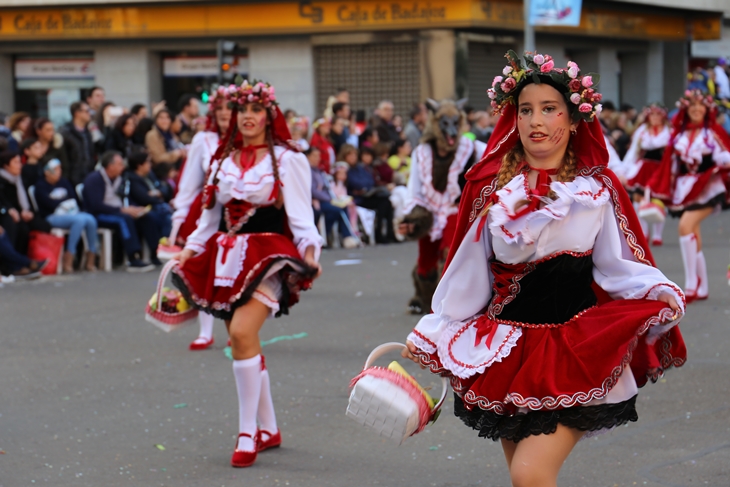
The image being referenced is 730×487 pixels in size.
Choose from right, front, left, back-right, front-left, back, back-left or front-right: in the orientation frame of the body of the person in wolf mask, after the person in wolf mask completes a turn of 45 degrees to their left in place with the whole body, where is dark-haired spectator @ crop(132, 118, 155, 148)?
back

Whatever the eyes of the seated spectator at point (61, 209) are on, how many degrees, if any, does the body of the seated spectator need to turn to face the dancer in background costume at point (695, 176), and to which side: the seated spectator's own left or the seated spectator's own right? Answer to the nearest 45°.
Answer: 0° — they already face them

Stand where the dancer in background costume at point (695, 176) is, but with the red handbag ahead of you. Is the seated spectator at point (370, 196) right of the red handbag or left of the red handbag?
right

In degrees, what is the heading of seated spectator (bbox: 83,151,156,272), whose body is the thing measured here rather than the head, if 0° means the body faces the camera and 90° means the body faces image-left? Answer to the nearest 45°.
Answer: approximately 315°
